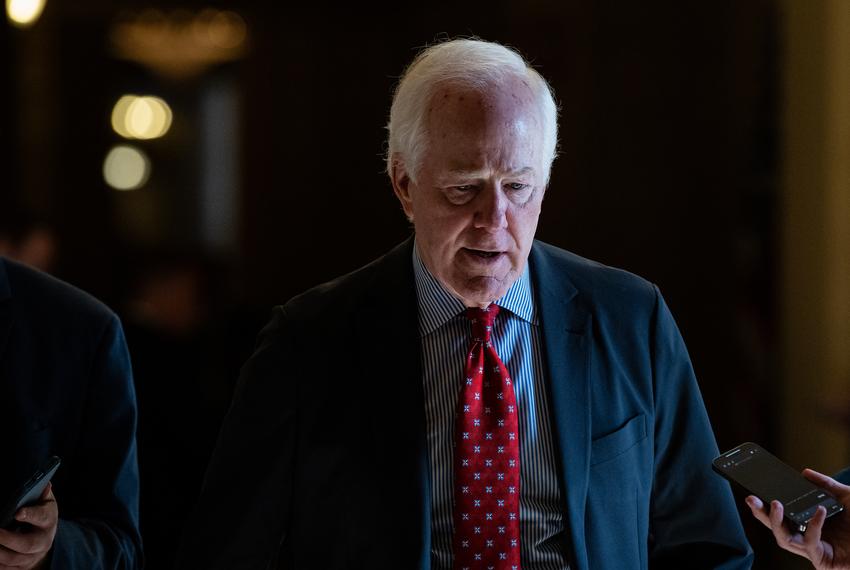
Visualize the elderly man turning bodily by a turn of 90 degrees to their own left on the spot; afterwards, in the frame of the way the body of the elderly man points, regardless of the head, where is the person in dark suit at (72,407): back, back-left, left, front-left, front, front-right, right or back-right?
back

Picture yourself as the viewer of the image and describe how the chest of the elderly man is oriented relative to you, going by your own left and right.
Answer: facing the viewer

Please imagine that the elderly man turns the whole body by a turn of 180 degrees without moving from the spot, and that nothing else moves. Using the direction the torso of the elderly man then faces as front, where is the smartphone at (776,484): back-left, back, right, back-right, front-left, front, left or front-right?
right
